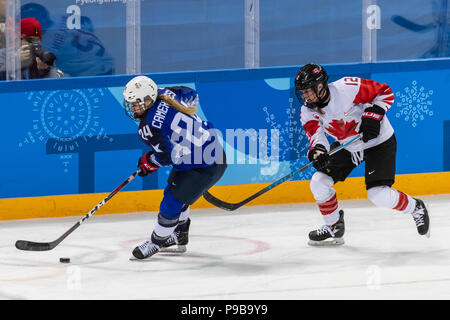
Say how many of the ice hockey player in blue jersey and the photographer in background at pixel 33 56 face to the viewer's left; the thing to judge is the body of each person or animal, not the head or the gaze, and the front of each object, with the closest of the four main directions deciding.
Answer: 1

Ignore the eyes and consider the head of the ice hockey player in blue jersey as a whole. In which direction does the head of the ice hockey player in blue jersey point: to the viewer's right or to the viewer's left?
to the viewer's left

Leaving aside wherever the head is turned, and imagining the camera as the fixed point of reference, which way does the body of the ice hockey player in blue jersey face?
to the viewer's left

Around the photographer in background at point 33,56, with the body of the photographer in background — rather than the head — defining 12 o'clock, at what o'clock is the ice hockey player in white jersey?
The ice hockey player in white jersey is roughly at 12 o'clock from the photographer in background.

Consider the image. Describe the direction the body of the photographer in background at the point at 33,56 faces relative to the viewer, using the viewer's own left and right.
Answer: facing the viewer and to the right of the viewer

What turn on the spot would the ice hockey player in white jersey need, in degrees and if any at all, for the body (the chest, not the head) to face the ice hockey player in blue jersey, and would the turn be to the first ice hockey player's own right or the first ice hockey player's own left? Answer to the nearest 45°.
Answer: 0° — they already face them

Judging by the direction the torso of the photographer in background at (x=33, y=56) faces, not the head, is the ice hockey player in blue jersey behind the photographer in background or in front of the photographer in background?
in front

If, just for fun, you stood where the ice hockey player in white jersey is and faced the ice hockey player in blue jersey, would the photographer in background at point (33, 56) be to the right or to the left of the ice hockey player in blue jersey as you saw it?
right

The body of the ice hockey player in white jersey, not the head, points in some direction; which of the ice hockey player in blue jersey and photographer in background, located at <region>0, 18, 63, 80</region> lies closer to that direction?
the ice hockey player in blue jersey

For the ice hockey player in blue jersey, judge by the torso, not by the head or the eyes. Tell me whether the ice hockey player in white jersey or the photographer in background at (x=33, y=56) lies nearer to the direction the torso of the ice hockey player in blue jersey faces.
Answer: the photographer in background

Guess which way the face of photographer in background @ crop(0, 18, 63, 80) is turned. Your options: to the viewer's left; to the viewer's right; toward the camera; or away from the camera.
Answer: toward the camera

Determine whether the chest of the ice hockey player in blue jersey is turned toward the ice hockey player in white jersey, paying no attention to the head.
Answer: no

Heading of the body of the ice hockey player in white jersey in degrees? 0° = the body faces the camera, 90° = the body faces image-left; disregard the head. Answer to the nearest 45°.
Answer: approximately 45°

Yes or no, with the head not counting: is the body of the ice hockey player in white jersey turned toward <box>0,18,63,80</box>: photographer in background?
no
